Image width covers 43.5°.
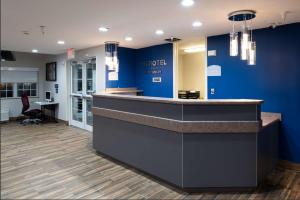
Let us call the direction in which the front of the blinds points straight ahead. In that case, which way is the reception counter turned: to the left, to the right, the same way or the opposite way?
to the right

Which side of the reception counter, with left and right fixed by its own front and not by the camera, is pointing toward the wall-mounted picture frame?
right

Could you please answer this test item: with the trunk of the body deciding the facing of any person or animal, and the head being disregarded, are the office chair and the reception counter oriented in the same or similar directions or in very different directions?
very different directions

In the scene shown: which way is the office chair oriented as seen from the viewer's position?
to the viewer's right

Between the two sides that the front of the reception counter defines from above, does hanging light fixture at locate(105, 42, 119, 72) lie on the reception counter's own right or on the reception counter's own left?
on the reception counter's own right

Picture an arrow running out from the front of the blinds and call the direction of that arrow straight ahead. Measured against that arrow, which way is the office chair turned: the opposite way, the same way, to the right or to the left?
to the left
